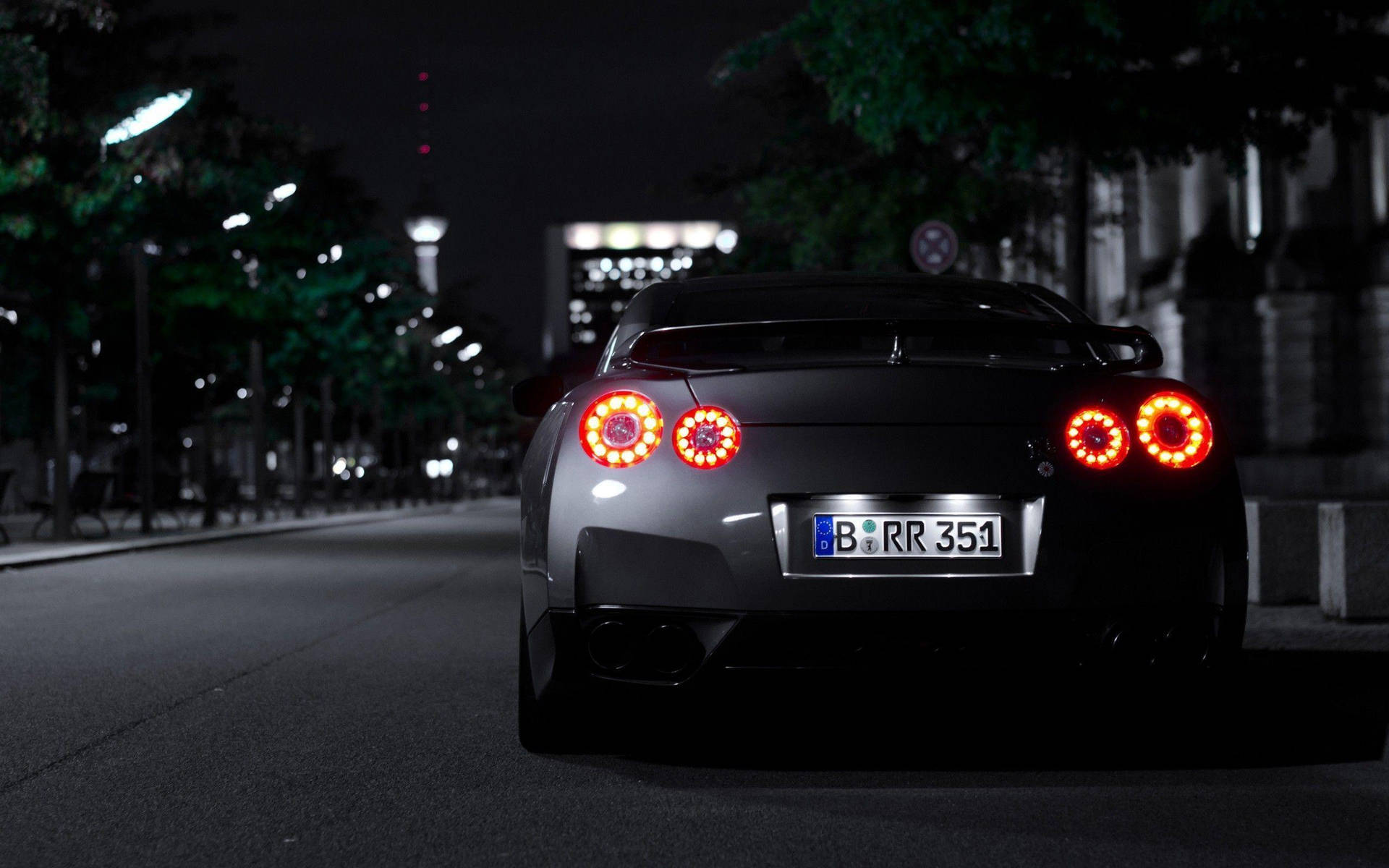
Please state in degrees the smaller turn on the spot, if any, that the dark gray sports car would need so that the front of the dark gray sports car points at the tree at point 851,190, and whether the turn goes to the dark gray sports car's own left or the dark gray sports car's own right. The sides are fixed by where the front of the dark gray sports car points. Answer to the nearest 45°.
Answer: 0° — it already faces it

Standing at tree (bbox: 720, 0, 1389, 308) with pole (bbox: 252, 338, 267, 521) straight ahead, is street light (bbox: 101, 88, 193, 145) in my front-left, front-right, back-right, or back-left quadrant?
front-left

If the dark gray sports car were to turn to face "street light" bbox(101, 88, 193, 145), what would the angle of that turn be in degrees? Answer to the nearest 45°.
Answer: approximately 45° to its left

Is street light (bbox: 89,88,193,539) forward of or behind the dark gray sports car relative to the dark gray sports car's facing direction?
forward

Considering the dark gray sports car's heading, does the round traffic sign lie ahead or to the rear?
ahead

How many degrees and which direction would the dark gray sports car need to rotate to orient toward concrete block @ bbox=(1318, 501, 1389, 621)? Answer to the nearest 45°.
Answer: approximately 45° to its right

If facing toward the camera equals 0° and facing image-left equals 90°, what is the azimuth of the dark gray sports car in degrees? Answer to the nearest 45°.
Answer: approximately 180°

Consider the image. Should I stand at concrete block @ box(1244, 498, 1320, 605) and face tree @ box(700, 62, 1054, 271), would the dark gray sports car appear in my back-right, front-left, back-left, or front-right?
back-left

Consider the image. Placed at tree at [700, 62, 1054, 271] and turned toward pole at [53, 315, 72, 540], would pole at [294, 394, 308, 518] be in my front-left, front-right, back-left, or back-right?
front-right

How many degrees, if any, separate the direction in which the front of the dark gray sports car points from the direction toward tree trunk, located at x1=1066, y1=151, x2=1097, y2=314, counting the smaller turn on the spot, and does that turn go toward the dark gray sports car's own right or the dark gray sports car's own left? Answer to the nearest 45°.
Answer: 0° — it already faces it
